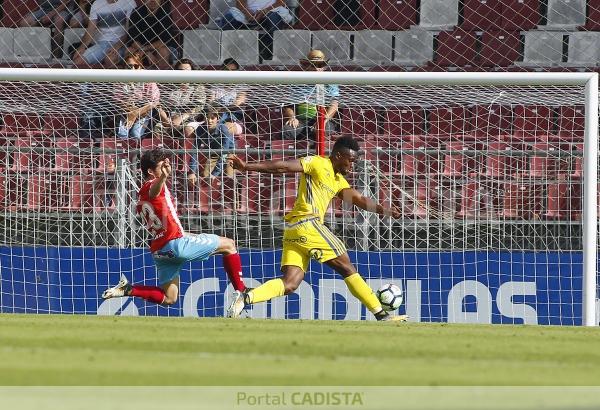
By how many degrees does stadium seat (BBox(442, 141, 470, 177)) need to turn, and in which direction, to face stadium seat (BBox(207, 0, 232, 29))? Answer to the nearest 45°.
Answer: approximately 135° to its right

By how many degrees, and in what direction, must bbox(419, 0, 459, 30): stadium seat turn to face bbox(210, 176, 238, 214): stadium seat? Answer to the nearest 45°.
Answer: approximately 45° to its right

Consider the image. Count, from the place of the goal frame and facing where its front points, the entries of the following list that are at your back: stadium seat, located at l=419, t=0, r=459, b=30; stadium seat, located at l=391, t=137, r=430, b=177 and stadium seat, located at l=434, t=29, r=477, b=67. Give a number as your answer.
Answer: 3

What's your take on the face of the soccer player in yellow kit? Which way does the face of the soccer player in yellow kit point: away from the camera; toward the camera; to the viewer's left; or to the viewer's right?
to the viewer's right
